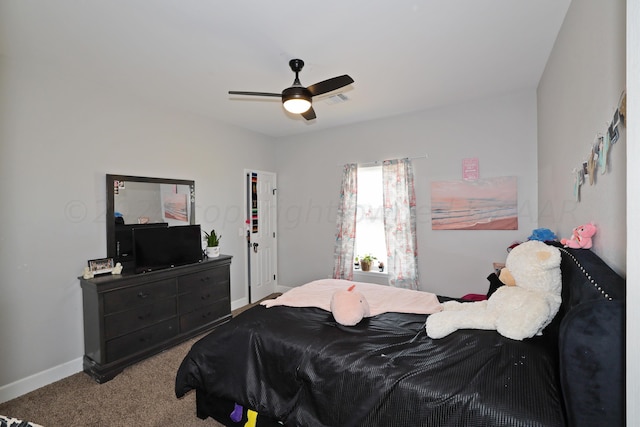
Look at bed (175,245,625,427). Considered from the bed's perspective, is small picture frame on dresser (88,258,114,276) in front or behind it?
in front

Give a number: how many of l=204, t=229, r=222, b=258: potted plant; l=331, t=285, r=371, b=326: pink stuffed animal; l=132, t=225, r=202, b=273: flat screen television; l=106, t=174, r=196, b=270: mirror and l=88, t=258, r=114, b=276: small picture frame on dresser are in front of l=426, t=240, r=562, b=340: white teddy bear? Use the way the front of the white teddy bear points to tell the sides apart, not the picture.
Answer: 5

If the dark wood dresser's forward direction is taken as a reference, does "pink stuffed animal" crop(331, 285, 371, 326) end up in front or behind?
in front

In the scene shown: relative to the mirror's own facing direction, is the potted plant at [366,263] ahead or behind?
ahead

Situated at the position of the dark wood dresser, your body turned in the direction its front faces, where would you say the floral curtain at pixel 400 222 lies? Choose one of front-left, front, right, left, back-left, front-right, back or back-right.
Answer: front-left

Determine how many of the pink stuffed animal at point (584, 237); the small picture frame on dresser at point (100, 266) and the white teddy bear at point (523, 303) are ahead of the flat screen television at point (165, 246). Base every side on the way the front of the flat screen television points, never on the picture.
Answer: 2

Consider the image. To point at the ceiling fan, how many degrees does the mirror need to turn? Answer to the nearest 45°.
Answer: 0° — it already faces it

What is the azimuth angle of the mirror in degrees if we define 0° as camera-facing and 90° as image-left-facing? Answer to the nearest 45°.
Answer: approximately 315°

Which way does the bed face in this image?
to the viewer's left

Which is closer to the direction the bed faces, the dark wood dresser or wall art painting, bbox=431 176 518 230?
the dark wood dresser

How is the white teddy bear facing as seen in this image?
to the viewer's left

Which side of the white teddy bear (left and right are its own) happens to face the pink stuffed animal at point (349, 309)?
front

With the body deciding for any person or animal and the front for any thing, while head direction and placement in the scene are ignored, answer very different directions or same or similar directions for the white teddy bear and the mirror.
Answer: very different directions
